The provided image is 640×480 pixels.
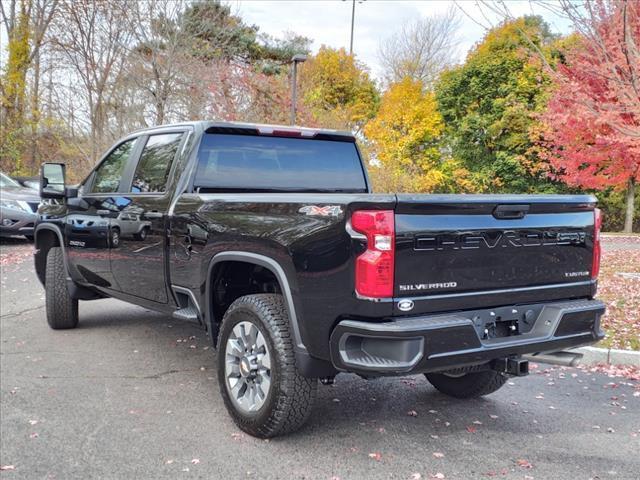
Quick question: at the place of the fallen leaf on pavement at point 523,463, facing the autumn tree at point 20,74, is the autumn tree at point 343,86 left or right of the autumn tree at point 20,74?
right

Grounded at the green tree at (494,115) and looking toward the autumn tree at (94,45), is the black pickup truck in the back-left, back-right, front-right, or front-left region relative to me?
front-left

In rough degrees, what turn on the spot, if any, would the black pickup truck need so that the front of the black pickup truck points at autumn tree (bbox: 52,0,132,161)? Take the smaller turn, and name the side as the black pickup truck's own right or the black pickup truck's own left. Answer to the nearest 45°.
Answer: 0° — it already faces it

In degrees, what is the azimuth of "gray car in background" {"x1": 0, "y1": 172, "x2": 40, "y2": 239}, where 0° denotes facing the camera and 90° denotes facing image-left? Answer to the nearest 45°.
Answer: approximately 315°

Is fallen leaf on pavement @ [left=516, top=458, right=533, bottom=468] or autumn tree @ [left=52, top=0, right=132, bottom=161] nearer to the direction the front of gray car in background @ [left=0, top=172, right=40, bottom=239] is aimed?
the fallen leaf on pavement

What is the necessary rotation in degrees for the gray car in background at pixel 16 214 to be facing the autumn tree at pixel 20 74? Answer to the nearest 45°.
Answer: approximately 135° to its left

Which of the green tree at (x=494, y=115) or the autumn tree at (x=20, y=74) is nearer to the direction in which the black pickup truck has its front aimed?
the autumn tree

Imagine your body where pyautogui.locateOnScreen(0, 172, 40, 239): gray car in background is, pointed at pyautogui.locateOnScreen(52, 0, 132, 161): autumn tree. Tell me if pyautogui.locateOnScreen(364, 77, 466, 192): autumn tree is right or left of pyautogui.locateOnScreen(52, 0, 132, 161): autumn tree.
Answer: right

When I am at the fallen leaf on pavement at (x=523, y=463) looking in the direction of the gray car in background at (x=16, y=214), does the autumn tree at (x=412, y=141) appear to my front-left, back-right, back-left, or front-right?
front-right

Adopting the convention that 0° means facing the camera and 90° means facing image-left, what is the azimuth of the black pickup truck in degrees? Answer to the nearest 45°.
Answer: approximately 135°

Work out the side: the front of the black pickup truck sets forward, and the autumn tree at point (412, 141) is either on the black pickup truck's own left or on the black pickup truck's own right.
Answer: on the black pickup truck's own right

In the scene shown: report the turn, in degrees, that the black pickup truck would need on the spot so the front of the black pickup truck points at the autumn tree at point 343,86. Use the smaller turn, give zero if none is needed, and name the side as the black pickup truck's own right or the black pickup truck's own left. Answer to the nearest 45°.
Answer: approximately 45° to the black pickup truck's own right

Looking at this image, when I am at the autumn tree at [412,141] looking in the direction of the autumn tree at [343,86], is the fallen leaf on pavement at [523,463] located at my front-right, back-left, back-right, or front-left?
back-left

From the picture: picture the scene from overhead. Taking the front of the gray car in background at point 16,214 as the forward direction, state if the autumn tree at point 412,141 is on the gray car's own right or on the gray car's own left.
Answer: on the gray car's own left

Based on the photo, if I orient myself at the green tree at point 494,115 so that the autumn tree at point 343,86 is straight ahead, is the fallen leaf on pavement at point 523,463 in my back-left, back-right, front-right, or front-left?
back-left
